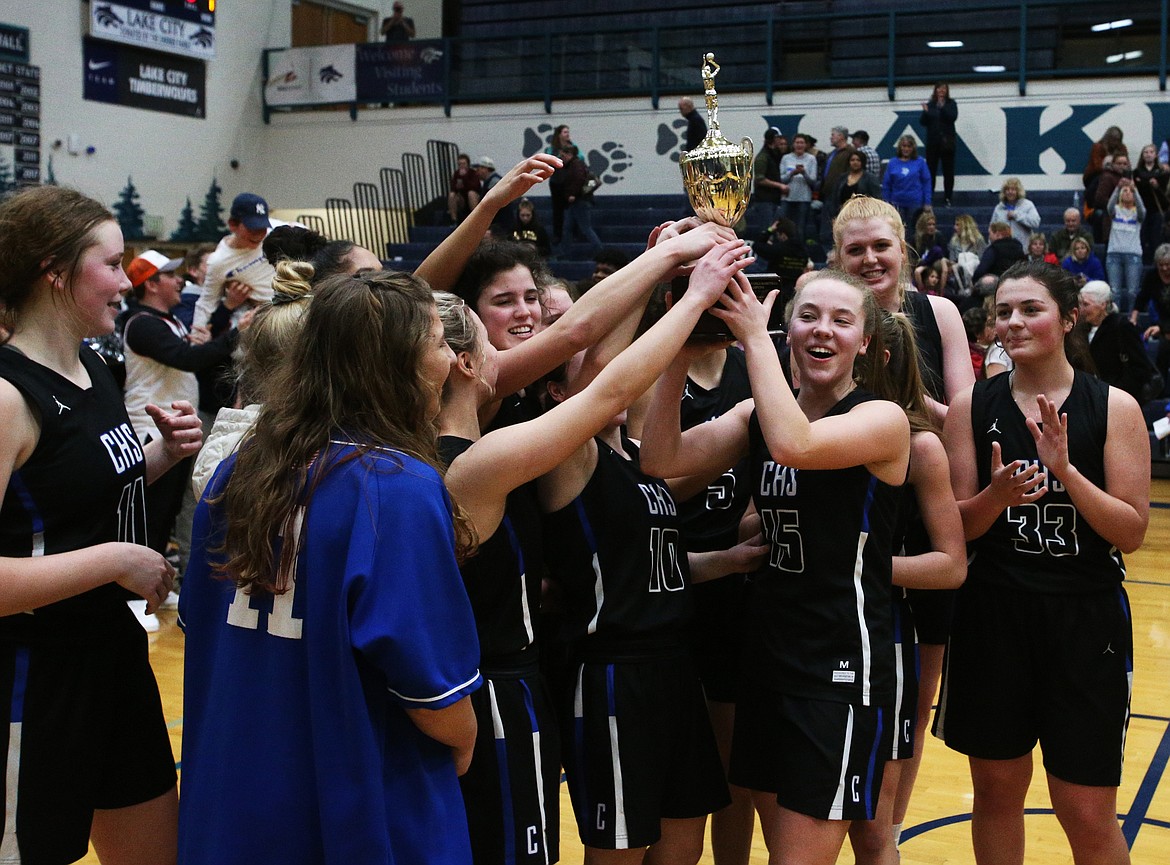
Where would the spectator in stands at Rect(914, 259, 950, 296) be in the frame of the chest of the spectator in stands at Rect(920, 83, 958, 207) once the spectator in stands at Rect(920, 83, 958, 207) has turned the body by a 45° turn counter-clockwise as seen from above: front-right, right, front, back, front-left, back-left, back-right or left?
front-right

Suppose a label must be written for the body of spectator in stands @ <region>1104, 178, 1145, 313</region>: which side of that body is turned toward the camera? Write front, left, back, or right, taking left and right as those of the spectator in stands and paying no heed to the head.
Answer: front

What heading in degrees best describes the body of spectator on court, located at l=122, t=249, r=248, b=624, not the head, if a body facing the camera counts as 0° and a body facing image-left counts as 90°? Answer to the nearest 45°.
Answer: approximately 270°

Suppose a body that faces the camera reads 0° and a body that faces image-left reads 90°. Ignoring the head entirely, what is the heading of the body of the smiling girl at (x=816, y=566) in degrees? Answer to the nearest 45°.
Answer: approximately 45°

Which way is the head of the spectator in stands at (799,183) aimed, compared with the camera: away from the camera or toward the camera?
toward the camera

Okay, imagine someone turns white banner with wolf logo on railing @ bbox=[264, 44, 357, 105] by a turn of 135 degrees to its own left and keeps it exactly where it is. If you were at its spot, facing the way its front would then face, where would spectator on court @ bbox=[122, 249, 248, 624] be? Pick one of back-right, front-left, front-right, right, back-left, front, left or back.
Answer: back-right

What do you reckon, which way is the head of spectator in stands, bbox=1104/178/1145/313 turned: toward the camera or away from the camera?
toward the camera

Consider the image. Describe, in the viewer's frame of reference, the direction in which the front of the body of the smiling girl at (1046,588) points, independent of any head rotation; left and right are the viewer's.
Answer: facing the viewer

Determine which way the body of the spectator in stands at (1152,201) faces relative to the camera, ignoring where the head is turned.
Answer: toward the camera

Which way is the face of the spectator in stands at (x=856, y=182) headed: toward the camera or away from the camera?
toward the camera

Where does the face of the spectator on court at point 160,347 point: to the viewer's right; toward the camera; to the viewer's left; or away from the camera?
to the viewer's right

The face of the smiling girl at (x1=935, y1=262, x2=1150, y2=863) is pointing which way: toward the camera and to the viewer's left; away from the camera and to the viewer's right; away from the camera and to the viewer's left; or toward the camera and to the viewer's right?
toward the camera and to the viewer's left
